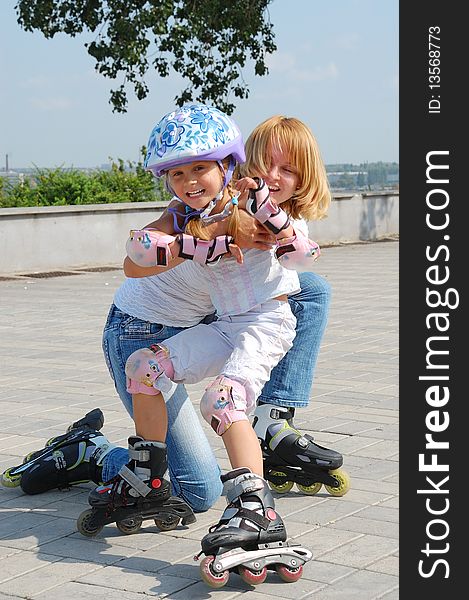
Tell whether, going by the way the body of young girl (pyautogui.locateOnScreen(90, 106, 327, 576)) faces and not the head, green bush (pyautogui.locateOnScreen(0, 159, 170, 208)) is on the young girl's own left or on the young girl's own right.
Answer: on the young girl's own right

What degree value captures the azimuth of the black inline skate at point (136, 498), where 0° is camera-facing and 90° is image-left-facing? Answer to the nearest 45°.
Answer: approximately 90°

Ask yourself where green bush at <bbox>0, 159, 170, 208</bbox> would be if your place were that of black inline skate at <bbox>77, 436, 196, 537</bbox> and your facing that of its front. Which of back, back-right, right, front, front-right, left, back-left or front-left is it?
right

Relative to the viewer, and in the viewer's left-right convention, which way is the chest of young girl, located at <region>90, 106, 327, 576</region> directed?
facing the viewer and to the left of the viewer
